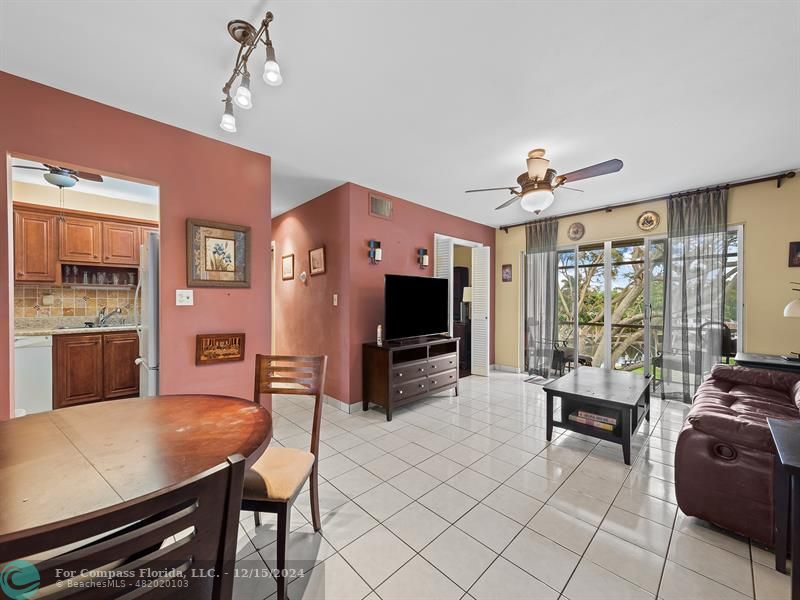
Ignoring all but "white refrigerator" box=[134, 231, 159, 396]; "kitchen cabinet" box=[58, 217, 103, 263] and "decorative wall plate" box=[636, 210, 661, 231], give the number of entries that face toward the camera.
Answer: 2

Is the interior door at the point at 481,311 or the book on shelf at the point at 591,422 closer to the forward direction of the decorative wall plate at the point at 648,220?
the book on shelf

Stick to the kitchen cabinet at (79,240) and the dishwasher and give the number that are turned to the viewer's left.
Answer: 0

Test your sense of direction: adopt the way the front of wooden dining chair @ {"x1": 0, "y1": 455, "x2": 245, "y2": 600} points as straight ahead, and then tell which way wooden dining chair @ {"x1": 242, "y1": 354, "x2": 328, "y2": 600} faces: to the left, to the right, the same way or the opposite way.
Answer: to the left

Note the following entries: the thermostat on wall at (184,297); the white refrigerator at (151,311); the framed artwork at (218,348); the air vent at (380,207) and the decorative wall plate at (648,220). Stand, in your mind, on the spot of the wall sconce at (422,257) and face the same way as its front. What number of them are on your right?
4

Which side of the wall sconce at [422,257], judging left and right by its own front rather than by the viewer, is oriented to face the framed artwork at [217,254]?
right

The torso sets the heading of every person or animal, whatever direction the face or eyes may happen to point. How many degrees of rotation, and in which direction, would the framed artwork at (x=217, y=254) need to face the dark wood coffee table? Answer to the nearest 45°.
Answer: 0° — it already faces it

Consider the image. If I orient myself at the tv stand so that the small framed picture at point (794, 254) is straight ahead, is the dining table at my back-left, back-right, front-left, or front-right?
back-right

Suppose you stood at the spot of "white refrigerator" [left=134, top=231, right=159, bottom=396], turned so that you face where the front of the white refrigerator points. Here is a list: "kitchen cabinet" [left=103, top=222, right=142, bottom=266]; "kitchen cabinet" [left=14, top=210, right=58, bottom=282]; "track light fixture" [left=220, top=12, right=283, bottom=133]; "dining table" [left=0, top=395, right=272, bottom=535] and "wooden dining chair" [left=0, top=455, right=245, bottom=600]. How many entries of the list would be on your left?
3

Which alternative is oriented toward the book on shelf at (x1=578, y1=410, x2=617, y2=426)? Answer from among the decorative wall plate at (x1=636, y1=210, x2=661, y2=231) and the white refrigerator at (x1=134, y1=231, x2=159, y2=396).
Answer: the decorative wall plate

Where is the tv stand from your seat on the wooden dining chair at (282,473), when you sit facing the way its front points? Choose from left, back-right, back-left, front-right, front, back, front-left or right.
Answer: back

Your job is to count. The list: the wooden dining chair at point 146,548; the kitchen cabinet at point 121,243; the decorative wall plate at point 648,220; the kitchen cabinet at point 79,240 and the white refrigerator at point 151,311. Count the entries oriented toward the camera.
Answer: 3

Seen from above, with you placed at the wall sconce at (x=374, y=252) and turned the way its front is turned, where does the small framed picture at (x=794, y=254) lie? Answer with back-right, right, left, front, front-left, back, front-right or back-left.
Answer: front-left
